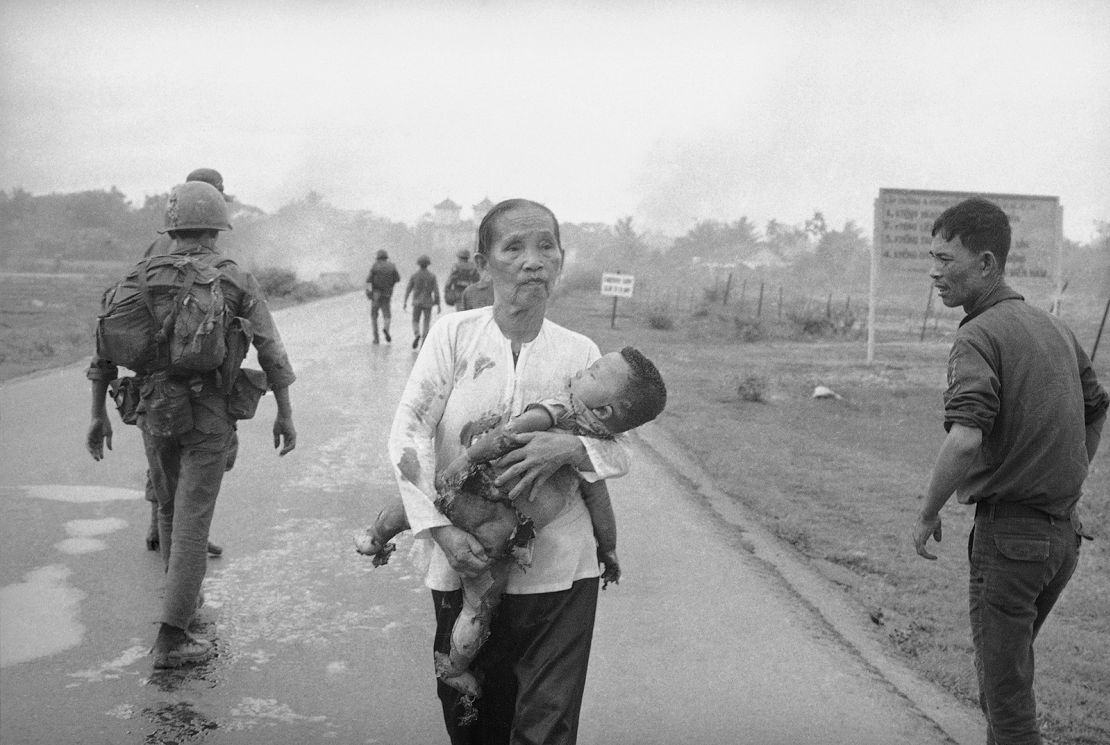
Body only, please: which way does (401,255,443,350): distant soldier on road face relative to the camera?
away from the camera

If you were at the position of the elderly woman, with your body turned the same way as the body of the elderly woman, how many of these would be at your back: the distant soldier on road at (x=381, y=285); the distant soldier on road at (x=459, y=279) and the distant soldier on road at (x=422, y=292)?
3

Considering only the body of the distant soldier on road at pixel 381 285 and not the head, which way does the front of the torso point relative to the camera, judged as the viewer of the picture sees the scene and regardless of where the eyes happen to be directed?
away from the camera

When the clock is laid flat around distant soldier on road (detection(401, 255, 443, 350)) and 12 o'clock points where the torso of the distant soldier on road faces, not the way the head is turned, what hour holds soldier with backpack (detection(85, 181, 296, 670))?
The soldier with backpack is roughly at 6 o'clock from the distant soldier on road.

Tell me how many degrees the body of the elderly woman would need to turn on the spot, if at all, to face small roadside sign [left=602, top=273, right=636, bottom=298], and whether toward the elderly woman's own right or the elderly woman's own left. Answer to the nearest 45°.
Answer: approximately 180°

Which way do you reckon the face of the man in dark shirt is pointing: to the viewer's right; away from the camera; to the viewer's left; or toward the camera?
to the viewer's left

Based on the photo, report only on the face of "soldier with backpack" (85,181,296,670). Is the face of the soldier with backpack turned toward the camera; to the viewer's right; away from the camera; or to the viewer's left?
away from the camera

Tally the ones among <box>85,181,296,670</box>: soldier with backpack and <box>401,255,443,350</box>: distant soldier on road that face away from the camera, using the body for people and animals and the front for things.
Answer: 2

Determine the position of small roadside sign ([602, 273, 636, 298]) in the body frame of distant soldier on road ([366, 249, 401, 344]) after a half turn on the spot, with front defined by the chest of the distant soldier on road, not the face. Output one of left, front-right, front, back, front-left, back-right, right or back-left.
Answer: back-left

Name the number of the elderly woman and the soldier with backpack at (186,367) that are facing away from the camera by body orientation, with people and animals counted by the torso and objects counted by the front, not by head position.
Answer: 1

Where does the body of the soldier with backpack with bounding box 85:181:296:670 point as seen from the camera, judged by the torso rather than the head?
away from the camera

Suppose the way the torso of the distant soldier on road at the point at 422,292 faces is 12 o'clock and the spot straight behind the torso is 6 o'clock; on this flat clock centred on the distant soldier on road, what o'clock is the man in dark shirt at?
The man in dark shirt is roughly at 6 o'clock from the distant soldier on road.
